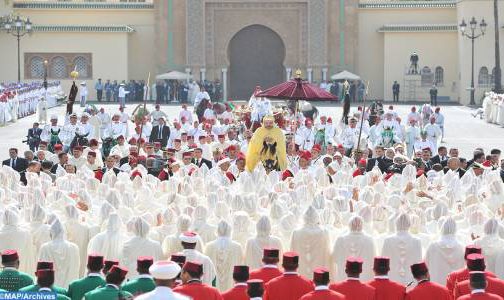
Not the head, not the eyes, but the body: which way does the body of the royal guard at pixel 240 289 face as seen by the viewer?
away from the camera

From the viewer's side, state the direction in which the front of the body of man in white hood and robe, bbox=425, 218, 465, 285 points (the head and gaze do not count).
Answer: away from the camera

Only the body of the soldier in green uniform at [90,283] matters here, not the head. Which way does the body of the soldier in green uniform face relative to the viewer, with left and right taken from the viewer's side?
facing away from the viewer

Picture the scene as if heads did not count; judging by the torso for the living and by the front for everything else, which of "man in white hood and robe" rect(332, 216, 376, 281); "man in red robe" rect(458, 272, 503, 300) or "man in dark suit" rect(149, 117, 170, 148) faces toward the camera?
the man in dark suit

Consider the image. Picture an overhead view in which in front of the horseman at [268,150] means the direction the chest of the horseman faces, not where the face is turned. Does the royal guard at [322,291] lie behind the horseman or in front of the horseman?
in front

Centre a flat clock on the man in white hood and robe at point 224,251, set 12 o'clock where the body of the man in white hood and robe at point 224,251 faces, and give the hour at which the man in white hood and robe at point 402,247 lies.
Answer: the man in white hood and robe at point 402,247 is roughly at 3 o'clock from the man in white hood and robe at point 224,251.

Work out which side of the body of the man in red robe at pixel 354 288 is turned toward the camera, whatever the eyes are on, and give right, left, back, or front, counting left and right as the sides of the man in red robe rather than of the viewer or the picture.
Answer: back

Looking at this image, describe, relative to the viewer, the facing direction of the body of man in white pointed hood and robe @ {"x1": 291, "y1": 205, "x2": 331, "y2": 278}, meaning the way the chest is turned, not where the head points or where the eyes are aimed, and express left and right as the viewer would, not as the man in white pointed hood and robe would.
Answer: facing away from the viewer

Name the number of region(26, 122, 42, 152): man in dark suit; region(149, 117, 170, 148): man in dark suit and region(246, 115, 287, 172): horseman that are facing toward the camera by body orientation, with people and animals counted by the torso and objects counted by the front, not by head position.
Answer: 3

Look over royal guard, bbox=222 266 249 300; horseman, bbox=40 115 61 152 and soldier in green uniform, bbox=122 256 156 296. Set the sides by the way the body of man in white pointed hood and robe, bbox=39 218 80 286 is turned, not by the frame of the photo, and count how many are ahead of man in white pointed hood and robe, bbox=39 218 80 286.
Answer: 1

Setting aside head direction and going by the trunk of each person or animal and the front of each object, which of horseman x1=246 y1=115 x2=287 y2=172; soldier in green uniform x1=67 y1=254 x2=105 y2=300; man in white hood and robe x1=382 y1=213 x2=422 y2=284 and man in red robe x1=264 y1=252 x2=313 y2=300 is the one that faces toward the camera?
the horseman

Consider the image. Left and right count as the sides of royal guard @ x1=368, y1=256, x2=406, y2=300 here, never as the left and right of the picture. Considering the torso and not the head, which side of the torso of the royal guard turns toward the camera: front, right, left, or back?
back

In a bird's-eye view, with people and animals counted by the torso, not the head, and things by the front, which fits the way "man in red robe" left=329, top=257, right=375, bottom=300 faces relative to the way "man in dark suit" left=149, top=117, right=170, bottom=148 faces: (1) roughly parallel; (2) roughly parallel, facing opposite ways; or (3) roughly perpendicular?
roughly parallel, facing opposite ways

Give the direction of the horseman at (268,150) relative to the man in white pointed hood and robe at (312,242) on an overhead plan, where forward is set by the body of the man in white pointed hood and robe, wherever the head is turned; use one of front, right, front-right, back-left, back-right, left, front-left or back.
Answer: front

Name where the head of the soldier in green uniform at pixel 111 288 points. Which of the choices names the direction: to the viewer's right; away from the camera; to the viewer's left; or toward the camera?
away from the camera

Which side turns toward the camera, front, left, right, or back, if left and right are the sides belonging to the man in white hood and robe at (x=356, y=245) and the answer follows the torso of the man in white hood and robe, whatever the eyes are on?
back

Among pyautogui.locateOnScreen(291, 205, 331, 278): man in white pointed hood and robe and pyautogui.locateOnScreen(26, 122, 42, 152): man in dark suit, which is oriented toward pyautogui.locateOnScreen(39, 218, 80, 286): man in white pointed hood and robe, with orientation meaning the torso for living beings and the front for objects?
the man in dark suit

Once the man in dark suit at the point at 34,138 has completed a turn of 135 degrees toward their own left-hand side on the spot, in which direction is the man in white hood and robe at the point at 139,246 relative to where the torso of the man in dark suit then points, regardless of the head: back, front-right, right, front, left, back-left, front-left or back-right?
back-right

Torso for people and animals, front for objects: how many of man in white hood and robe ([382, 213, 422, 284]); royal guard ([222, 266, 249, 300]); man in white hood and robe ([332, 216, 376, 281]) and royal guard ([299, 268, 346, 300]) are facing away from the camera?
4

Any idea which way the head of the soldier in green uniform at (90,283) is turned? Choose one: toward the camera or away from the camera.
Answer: away from the camera

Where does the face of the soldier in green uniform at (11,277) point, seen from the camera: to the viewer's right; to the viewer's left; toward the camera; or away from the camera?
away from the camera
